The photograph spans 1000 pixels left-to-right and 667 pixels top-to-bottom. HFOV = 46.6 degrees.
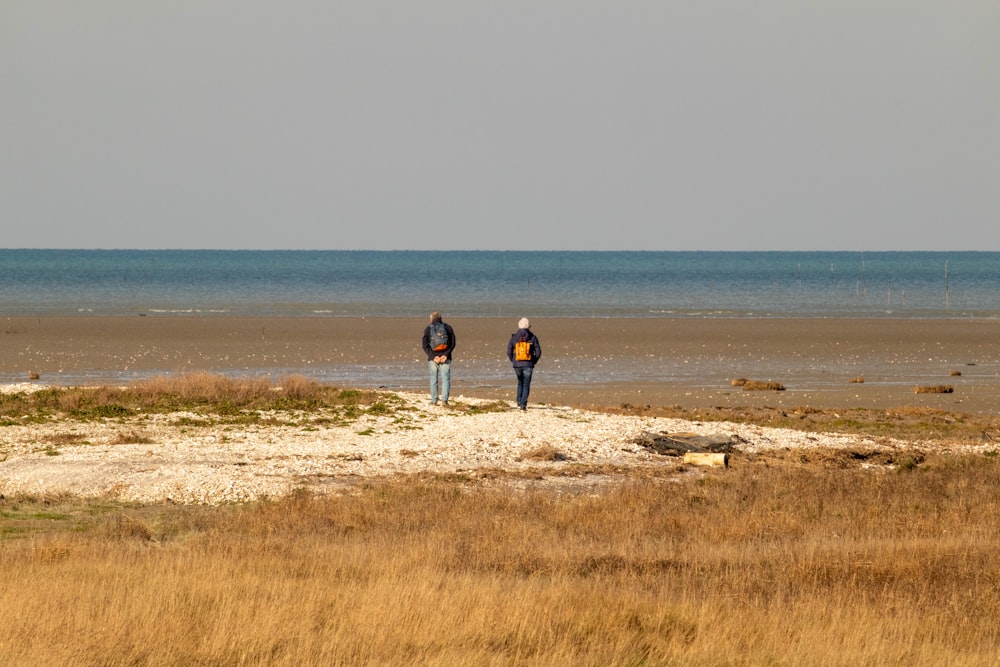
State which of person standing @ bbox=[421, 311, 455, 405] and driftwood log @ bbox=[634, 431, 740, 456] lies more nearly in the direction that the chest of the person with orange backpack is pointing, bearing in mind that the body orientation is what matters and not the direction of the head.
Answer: the person standing

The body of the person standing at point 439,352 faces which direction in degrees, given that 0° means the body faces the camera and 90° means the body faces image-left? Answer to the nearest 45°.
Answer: approximately 180°

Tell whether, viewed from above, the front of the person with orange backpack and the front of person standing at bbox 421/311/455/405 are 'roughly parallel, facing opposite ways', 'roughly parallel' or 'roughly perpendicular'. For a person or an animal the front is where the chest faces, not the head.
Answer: roughly parallel

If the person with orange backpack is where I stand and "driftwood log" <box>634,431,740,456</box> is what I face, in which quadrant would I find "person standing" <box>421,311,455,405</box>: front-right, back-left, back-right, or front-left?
back-right

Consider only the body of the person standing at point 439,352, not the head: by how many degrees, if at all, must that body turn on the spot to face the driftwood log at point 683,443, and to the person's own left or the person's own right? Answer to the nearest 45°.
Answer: approximately 135° to the person's own right

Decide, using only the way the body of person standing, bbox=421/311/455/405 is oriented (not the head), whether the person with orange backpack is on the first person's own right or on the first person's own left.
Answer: on the first person's own right

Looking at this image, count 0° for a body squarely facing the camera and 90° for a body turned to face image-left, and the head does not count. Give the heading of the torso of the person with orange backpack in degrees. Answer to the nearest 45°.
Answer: approximately 180°

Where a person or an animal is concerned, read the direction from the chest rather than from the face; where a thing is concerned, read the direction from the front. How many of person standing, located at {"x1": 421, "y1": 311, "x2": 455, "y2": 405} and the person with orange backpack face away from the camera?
2

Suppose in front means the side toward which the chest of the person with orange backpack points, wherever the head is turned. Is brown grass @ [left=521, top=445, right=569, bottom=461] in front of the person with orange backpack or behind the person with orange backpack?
behind

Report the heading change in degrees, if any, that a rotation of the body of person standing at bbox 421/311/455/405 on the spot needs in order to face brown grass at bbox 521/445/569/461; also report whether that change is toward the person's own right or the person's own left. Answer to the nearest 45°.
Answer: approximately 180°
